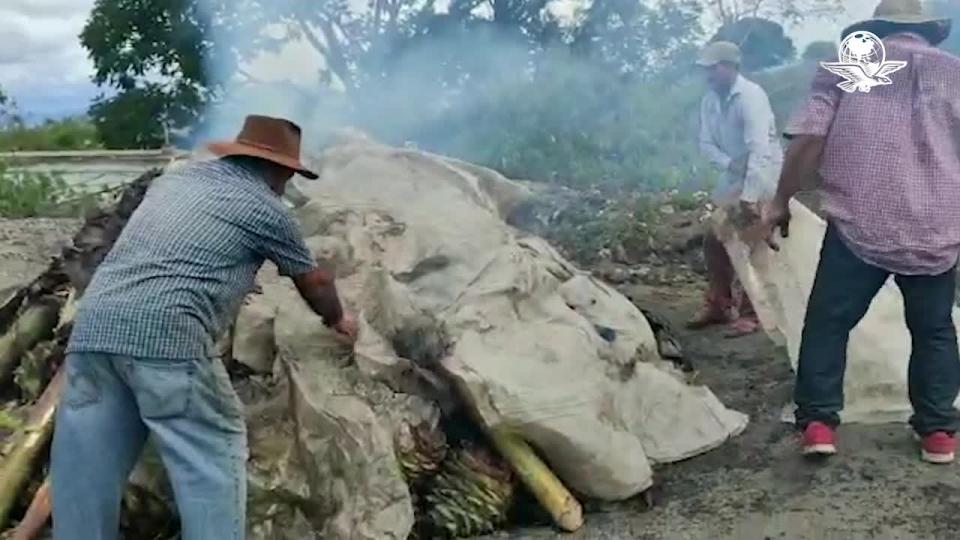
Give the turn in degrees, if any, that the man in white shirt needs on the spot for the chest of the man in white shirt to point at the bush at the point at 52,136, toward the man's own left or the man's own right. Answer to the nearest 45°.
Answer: approximately 90° to the man's own right

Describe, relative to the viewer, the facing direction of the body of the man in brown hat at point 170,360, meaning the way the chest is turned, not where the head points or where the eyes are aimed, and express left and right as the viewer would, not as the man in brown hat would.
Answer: facing away from the viewer and to the right of the viewer

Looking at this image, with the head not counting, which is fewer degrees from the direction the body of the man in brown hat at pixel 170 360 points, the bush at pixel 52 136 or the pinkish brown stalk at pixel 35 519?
the bush

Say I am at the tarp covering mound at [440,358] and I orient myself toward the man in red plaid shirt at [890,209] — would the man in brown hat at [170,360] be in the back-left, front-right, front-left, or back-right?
back-right

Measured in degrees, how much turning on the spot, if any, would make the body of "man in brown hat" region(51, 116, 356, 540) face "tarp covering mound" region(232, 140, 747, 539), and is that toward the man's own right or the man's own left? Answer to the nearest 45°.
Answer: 0° — they already face it

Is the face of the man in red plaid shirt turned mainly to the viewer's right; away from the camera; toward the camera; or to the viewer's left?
away from the camera

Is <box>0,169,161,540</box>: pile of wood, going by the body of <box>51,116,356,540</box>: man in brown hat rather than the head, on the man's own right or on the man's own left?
on the man's own left

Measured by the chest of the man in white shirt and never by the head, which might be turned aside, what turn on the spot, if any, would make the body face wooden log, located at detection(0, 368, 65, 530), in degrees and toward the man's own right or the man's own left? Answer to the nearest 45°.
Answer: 0° — they already face it
